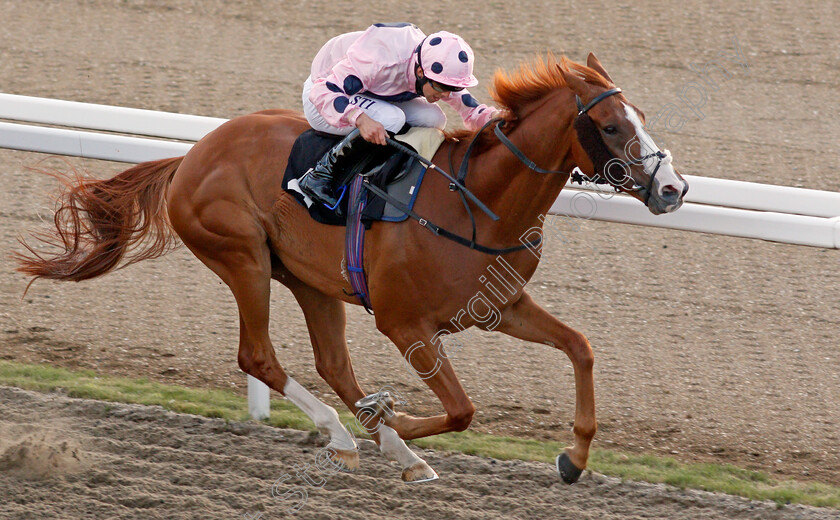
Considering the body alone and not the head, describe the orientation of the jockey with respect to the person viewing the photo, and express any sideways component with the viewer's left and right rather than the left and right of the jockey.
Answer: facing the viewer and to the right of the viewer
